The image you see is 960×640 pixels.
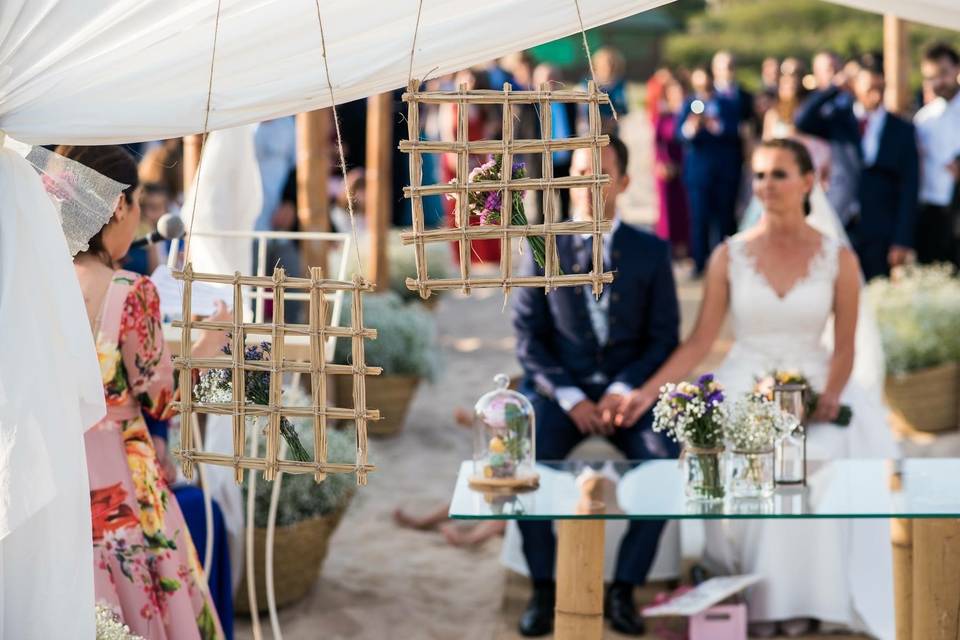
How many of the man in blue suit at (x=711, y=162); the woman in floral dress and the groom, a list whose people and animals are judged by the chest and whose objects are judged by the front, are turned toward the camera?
2

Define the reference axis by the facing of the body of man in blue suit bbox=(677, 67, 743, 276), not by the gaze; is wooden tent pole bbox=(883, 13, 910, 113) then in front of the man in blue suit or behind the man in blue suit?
in front

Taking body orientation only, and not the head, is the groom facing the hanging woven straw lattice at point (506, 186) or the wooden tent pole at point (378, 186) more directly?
the hanging woven straw lattice

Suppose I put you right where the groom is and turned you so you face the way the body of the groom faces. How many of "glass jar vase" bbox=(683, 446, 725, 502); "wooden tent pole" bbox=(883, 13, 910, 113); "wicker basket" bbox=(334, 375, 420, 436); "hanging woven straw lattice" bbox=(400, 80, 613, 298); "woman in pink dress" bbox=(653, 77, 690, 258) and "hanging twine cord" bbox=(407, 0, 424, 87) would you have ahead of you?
3

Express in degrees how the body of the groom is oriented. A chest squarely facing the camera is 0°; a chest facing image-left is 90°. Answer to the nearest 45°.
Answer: approximately 0°

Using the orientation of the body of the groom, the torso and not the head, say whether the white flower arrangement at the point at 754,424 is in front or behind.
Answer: in front

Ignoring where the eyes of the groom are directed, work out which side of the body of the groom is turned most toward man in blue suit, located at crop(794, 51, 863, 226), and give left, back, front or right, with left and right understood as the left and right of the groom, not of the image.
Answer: back

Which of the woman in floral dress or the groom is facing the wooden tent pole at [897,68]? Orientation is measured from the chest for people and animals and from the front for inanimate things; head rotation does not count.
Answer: the woman in floral dress

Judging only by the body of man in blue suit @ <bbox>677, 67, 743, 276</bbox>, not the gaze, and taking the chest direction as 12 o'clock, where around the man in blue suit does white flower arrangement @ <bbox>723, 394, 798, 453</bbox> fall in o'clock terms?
The white flower arrangement is roughly at 12 o'clock from the man in blue suit.

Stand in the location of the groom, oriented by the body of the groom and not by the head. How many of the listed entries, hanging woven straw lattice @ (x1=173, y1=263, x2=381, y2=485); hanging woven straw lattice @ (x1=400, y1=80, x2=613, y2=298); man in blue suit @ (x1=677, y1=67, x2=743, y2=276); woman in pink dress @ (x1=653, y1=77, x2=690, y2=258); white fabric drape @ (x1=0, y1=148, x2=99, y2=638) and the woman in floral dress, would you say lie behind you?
2

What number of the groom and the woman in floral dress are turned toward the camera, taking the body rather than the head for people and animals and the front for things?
1

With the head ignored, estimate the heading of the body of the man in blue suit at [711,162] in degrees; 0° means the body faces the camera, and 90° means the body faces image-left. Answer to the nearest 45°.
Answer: approximately 0°

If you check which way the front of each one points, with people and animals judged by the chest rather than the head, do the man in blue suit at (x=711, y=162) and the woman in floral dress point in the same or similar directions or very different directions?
very different directions

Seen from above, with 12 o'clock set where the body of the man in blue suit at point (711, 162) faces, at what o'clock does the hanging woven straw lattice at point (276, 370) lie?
The hanging woven straw lattice is roughly at 12 o'clock from the man in blue suit.

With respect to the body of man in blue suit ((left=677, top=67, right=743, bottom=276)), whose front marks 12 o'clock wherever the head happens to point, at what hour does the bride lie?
The bride is roughly at 12 o'clock from the man in blue suit.
